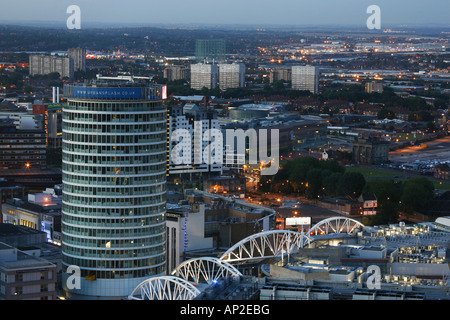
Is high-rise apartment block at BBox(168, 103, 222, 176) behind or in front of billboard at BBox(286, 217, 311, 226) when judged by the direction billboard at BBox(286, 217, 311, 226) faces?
behind

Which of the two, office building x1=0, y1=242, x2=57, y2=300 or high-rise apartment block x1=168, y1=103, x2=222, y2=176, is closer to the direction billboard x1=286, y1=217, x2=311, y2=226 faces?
the office building

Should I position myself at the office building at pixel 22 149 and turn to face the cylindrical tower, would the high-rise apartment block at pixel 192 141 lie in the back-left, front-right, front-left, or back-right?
front-left

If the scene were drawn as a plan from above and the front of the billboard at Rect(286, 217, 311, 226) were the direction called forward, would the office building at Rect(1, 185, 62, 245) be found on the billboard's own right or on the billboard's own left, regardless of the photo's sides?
on the billboard's own right

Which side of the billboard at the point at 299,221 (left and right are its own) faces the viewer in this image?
front

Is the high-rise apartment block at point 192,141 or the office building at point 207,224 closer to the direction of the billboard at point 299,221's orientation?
the office building

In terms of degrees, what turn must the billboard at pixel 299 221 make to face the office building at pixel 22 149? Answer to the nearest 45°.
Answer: approximately 135° to its right

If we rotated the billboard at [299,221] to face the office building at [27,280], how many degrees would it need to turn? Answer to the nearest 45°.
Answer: approximately 45° to its right

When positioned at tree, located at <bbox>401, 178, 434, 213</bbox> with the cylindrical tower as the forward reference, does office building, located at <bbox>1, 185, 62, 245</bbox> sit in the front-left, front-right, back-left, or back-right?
front-right

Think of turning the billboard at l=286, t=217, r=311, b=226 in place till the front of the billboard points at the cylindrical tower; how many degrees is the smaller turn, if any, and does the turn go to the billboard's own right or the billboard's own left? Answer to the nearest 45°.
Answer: approximately 45° to the billboard's own right

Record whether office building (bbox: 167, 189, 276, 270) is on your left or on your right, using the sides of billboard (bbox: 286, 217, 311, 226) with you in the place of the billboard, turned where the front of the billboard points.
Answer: on your right

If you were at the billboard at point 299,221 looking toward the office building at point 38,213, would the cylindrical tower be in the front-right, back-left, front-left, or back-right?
front-left
